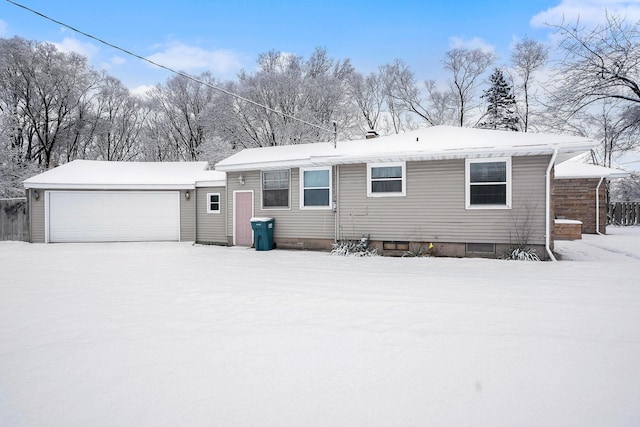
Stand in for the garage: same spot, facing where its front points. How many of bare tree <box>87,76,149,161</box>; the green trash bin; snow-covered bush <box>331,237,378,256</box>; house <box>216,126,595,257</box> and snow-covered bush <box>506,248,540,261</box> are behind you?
1

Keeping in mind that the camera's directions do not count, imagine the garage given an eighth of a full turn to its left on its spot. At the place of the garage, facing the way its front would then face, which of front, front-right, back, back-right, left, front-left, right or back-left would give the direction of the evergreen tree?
front-left

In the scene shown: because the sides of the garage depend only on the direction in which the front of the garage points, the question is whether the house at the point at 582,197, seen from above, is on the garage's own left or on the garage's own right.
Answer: on the garage's own left

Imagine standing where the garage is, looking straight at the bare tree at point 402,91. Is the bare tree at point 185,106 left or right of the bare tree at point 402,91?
left

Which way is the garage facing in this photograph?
toward the camera

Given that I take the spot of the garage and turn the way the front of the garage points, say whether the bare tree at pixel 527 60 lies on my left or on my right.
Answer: on my left

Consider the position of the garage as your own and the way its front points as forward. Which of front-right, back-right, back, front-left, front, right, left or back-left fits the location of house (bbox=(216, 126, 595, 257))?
front-left

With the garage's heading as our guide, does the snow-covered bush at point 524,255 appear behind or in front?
in front

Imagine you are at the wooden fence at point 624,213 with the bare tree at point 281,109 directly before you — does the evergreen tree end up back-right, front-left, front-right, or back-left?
front-right

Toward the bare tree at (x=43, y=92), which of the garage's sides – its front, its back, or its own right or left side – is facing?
back

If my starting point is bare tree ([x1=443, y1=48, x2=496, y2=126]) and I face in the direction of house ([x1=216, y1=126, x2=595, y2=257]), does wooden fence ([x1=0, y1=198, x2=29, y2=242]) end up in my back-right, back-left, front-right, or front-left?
front-right

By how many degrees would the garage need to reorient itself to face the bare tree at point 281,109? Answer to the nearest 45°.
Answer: approximately 135° to its left

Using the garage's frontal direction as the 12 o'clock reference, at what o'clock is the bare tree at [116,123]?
The bare tree is roughly at 6 o'clock from the garage.

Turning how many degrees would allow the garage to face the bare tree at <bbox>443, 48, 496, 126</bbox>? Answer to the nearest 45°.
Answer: approximately 90° to its left

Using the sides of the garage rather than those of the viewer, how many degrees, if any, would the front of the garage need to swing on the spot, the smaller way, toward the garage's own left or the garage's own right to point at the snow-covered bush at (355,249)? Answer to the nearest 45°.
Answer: approximately 45° to the garage's own left
